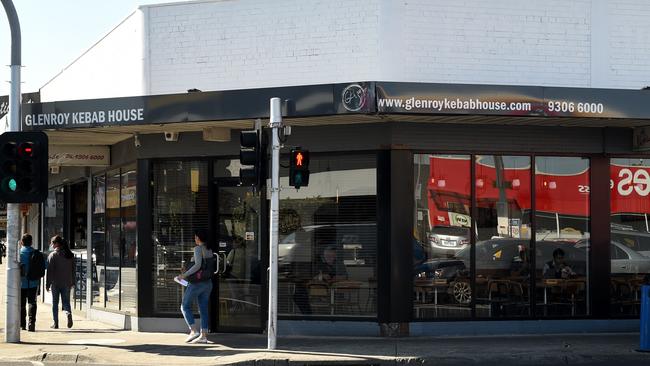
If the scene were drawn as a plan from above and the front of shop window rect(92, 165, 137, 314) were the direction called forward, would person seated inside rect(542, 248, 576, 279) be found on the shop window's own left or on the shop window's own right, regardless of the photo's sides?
on the shop window's own left

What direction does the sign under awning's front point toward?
toward the camera

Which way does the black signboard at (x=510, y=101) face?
toward the camera

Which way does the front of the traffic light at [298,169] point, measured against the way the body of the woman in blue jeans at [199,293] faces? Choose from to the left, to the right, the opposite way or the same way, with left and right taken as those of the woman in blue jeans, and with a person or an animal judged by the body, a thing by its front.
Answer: to the left

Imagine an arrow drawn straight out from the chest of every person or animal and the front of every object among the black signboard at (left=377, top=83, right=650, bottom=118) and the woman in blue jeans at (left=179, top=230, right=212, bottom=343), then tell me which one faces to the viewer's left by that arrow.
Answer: the woman in blue jeans

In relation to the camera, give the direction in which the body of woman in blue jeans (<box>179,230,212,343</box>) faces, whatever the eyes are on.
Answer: to the viewer's left

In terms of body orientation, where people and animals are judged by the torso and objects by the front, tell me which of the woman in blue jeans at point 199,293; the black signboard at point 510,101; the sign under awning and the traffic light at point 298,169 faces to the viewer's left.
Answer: the woman in blue jeans

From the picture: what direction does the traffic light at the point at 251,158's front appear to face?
to the viewer's left

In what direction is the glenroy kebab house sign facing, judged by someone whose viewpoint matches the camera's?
facing the viewer and to the left of the viewer

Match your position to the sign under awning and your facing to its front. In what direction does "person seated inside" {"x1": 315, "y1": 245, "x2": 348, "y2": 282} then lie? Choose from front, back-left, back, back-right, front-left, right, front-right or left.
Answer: front-left

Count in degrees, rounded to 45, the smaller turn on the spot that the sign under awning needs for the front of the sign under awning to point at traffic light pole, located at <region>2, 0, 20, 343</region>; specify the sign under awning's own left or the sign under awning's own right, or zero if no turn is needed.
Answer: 0° — it already faces it

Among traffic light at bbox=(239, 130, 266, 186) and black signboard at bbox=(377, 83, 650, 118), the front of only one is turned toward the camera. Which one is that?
the black signboard

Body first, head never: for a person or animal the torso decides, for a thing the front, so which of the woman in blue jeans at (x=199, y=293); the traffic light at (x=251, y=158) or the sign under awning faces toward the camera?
the sign under awning

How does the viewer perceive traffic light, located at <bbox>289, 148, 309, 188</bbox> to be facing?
facing the viewer
